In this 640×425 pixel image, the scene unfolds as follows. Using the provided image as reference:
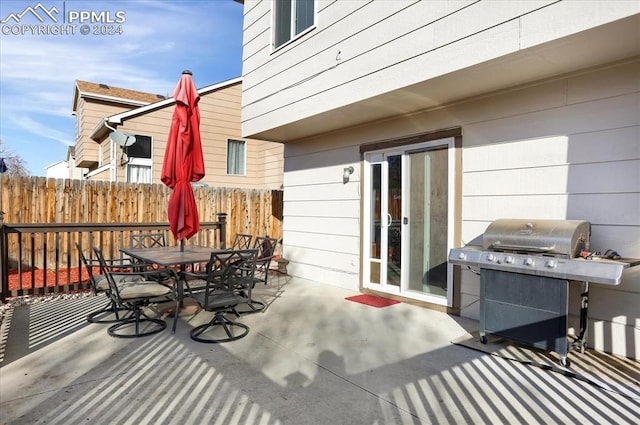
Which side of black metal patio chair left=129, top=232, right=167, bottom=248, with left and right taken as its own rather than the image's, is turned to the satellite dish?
back

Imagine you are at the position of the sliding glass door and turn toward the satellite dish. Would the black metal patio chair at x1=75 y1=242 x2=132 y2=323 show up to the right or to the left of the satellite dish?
left

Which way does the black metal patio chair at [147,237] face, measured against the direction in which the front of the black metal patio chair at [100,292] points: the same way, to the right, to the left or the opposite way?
to the right

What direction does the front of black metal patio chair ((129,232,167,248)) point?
toward the camera

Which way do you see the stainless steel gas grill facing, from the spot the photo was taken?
facing the viewer and to the left of the viewer

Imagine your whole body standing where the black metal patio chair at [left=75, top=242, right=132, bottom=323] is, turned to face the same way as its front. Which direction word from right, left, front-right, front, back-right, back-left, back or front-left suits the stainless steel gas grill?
front-right

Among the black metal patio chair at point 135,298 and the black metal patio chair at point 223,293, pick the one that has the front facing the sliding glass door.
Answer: the black metal patio chair at point 135,298

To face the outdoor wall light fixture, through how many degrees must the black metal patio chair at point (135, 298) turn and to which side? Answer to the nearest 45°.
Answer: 0° — it already faces it

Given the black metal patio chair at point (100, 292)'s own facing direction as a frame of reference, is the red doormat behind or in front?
in front

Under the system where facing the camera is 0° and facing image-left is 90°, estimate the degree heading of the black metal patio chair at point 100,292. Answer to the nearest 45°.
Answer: approximately 270°

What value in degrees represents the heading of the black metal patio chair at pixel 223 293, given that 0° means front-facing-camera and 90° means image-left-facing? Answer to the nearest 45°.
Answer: approximately 135°

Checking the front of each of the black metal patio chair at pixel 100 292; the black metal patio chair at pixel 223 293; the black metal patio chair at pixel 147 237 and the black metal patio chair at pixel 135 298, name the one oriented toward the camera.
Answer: the black metal patio chair at pixel 147 237
